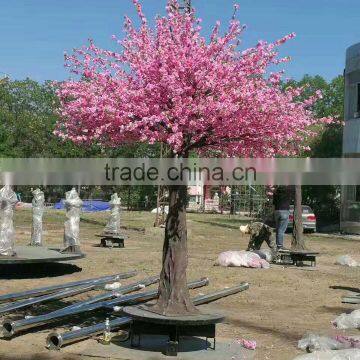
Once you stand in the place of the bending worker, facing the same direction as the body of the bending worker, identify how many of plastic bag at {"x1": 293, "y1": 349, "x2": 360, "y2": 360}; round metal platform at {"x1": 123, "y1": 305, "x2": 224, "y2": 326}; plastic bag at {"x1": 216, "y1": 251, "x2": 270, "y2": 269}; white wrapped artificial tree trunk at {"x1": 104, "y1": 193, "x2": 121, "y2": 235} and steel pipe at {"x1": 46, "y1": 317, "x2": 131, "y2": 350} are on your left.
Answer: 4

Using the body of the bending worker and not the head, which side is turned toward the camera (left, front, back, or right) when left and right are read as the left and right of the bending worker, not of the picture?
left

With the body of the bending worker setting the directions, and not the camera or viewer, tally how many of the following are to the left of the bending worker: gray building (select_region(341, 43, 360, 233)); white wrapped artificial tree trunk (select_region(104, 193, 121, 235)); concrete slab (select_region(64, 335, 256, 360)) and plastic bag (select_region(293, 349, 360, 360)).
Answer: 2

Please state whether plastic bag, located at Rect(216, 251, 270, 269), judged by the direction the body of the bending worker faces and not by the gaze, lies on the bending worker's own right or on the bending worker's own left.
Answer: on the bending worker's own left

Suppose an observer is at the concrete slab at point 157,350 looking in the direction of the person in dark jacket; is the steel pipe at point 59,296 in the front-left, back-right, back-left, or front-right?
front-left

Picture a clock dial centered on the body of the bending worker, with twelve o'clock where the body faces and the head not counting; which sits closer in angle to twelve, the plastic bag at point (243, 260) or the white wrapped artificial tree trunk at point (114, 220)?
the white wrapped artificial tree trunk

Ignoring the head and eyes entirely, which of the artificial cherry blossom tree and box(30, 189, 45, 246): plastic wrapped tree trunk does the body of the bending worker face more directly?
the plastic wrapped tree trunk

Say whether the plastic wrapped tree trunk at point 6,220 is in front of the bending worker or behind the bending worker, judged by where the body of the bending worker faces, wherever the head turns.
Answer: in front

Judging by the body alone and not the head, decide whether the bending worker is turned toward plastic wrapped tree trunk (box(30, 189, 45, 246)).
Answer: yes

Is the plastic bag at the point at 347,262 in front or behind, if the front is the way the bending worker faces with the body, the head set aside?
behind

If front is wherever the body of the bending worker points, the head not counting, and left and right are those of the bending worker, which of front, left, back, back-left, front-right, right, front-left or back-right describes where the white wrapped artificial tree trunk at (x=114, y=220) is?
front-right

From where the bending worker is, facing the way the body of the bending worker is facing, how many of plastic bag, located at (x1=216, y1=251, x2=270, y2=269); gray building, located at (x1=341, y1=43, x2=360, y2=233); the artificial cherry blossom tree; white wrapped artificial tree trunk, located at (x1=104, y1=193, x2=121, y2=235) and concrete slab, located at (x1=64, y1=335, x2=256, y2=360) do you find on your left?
3

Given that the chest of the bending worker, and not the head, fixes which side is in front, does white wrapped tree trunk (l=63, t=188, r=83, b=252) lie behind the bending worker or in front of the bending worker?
in front

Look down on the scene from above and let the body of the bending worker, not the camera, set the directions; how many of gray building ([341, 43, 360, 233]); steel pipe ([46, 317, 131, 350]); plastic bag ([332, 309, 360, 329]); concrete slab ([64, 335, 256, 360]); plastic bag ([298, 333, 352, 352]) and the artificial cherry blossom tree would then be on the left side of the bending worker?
5

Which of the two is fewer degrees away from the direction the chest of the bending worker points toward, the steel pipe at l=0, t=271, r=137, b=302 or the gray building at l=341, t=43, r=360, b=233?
the steel pipe

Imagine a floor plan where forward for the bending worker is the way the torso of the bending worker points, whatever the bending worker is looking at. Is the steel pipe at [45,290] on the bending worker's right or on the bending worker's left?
on the bending worker's left

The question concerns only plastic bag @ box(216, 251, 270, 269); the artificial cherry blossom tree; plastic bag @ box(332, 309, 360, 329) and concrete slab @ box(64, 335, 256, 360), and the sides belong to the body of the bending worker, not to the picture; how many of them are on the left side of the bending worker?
4

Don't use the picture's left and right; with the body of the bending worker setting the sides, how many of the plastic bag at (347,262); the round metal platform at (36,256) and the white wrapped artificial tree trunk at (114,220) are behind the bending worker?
1

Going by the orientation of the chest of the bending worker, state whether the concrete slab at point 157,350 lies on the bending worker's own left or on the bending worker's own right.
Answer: on the bending worker's own left

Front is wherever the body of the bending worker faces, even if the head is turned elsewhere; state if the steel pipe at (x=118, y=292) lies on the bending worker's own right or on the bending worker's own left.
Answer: on the bending worker's own left
